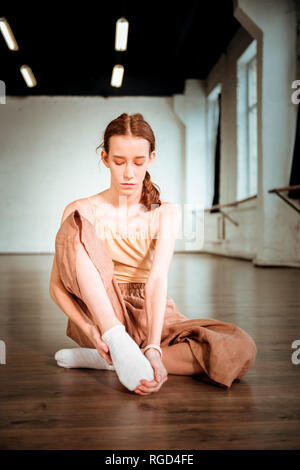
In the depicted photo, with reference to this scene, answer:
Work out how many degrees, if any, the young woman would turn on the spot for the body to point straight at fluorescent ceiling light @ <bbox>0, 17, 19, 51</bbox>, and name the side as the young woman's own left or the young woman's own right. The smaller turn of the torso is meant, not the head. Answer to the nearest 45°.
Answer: approximately 180°

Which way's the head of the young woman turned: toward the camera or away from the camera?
toward the camera

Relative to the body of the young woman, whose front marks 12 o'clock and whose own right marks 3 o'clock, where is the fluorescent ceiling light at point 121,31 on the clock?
The fluorescent ceiling light is roughly at 6 o'clock from the young woman.

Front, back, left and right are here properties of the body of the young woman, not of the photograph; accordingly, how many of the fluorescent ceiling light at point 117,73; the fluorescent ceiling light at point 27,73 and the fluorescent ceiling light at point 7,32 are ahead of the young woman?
0

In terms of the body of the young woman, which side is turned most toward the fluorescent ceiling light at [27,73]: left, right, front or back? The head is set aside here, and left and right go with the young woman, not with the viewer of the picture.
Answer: back

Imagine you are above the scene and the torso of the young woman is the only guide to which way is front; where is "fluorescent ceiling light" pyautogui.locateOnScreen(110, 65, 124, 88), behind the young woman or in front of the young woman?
behind

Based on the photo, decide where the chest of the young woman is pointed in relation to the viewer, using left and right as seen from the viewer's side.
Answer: facing the viewer
